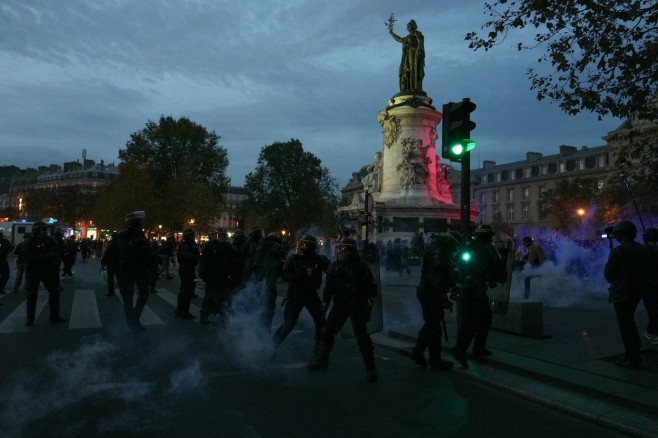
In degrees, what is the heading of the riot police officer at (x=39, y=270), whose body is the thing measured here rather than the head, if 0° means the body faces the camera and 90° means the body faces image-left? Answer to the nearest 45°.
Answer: approximately 0°

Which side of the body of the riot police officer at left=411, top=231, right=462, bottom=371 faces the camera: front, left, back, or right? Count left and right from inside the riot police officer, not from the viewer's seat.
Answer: right

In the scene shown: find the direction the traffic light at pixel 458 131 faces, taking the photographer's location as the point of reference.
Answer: facing the viewer and to the right of the viewer

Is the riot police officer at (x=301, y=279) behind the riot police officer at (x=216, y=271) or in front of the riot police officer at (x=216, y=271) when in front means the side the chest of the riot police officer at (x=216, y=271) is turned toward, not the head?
in front

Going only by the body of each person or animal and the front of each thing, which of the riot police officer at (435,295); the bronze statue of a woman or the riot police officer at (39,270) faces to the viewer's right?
the riot police officer at (435,295)

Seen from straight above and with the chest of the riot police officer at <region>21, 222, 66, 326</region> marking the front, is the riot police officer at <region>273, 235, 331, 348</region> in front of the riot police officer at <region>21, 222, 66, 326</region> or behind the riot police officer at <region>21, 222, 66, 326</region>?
in front

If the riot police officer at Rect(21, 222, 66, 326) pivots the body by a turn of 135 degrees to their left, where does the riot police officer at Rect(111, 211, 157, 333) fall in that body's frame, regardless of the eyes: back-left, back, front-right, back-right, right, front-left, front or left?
right

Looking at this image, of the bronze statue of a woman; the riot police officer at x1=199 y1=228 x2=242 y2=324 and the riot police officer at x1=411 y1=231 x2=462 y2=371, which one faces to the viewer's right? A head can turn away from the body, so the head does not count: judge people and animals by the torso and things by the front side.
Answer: the riot police officer at x1=411 y1=231 x2=462 y2=371

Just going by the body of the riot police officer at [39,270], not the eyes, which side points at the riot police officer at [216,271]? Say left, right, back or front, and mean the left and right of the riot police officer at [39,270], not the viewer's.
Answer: left

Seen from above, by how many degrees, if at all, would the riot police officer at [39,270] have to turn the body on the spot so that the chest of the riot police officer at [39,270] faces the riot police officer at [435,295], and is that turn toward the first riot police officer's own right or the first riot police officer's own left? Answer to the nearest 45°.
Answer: approximately 45° to the first riot police officer's own left

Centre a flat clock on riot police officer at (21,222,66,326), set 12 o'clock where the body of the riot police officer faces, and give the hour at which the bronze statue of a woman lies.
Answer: The bronze statue of a woman is roughly at 8 o'clock from the riot police officer.

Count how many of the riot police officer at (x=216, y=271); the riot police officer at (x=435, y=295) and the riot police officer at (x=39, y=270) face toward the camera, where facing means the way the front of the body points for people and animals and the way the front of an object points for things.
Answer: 2

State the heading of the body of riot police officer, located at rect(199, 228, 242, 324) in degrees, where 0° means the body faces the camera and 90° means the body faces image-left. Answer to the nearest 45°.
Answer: approximately 0°

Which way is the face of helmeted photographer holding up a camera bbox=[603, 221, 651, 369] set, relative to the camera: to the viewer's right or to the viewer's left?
to the viewer's left
